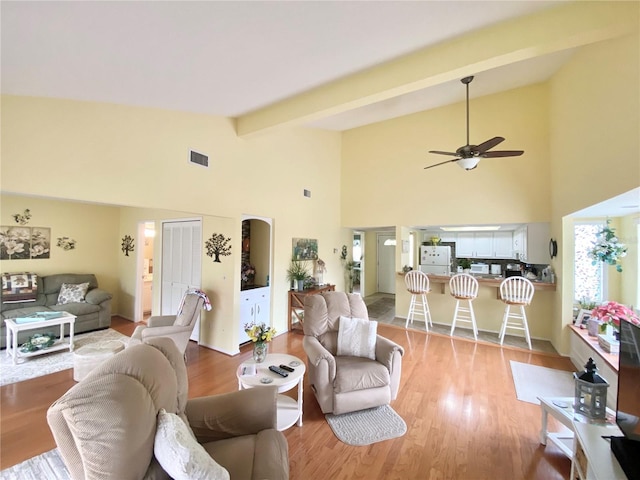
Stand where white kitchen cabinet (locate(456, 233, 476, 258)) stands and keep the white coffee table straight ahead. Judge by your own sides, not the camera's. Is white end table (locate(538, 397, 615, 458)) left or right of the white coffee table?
left

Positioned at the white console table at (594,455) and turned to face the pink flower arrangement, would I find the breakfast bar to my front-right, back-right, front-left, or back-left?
front-left

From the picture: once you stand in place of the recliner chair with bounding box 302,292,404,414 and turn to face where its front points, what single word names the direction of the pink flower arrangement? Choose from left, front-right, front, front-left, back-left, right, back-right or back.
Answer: front-left

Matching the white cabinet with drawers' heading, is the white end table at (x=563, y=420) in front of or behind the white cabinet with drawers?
in front

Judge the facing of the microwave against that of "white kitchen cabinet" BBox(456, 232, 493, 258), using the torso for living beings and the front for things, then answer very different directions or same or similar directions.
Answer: same or similar directions

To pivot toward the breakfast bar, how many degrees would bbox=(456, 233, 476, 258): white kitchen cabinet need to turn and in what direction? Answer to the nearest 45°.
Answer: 0° — it already faces it

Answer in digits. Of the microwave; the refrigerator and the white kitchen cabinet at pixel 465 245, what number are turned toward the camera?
3

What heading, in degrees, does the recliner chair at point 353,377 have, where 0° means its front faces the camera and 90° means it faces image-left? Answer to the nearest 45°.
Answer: approximately 315°

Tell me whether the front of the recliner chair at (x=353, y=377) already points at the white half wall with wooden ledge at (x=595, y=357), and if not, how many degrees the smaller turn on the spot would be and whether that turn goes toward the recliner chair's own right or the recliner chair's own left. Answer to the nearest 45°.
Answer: approximately 45° to the recliner chair's own left

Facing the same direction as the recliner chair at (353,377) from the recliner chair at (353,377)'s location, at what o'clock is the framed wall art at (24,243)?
The framed wall art is roughly at 5 o'clock from the recliner chair.

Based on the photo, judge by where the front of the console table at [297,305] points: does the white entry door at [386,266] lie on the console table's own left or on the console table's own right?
on the console table's own left

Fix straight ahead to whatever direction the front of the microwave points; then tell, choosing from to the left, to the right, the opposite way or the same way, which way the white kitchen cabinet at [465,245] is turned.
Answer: the same way

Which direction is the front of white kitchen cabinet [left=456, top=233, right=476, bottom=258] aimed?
toward the camera

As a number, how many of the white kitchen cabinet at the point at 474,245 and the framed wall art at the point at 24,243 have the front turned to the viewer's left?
0

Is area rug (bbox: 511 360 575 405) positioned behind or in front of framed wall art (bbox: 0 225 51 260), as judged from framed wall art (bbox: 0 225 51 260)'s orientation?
in front

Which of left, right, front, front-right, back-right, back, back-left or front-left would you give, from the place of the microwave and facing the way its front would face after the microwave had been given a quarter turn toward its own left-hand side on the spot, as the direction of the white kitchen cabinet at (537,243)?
front-right

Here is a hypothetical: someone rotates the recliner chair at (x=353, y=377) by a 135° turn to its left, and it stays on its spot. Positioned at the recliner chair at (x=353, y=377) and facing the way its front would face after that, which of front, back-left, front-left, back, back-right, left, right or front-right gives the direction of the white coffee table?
left

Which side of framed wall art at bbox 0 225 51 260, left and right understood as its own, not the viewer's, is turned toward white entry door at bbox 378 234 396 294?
left

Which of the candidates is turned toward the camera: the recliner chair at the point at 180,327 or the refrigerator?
the refrigerator

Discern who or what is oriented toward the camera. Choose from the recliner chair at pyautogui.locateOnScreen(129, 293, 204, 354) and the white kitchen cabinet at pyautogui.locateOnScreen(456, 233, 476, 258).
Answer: the white kitchen cabinet

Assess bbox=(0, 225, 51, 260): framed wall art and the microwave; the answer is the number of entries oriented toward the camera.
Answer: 2

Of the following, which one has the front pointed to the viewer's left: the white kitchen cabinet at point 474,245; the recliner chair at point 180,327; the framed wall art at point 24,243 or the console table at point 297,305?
the recliner chair
